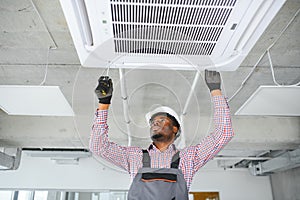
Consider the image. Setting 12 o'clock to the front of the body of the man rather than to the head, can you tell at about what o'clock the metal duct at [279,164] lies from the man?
The metal duct is roughly at 7 o'clock from the man.

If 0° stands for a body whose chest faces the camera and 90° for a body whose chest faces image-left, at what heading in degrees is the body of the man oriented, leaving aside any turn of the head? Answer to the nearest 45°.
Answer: approximately 0°
